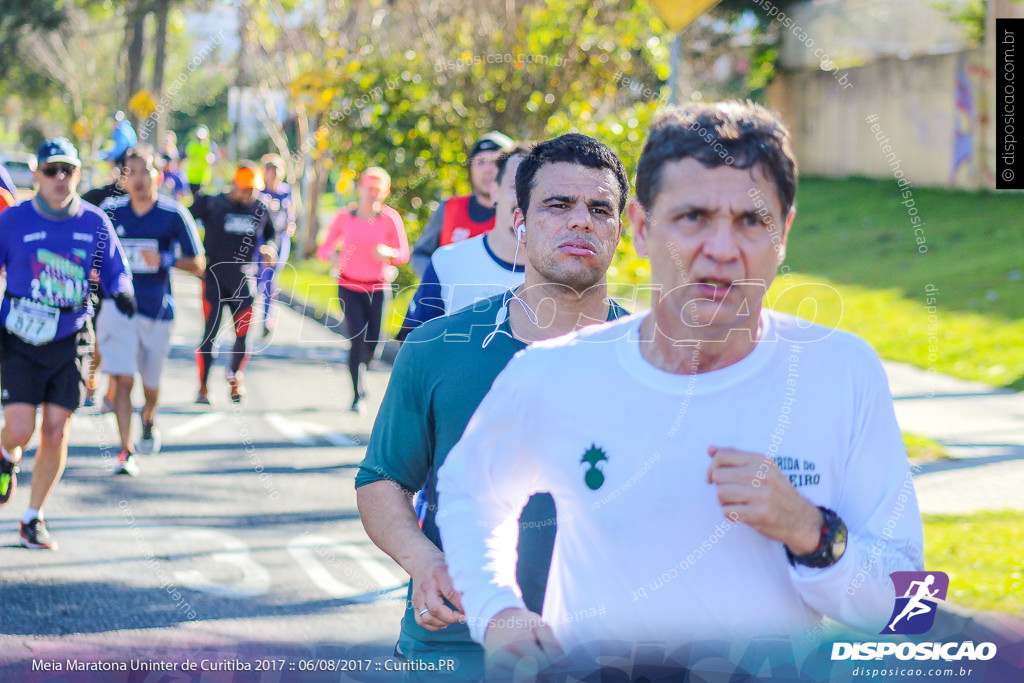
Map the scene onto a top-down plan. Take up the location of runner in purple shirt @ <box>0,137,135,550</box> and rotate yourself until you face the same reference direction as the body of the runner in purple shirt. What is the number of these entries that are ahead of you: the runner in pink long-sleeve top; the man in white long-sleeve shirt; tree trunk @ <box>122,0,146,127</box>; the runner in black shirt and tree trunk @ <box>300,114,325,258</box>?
1

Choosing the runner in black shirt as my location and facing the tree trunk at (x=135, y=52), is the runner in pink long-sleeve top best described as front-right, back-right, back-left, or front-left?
back-right

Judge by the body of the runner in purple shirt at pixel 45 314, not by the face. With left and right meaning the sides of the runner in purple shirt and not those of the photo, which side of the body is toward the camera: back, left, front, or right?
front

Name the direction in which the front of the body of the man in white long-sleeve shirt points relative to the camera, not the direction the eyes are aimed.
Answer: toward the camera

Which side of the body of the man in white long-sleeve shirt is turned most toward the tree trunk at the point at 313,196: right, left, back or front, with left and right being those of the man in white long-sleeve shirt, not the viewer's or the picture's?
back

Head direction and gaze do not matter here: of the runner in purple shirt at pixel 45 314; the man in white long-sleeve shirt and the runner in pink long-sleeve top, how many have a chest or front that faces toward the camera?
3

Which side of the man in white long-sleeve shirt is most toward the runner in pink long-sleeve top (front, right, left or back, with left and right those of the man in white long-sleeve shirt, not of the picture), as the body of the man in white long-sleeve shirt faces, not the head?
back

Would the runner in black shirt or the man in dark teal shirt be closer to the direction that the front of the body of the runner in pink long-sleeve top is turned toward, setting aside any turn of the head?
the man in dark teal shirt

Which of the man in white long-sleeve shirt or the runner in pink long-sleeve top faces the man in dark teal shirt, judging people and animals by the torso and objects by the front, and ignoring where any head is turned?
the runner in pink long-sleeve top
